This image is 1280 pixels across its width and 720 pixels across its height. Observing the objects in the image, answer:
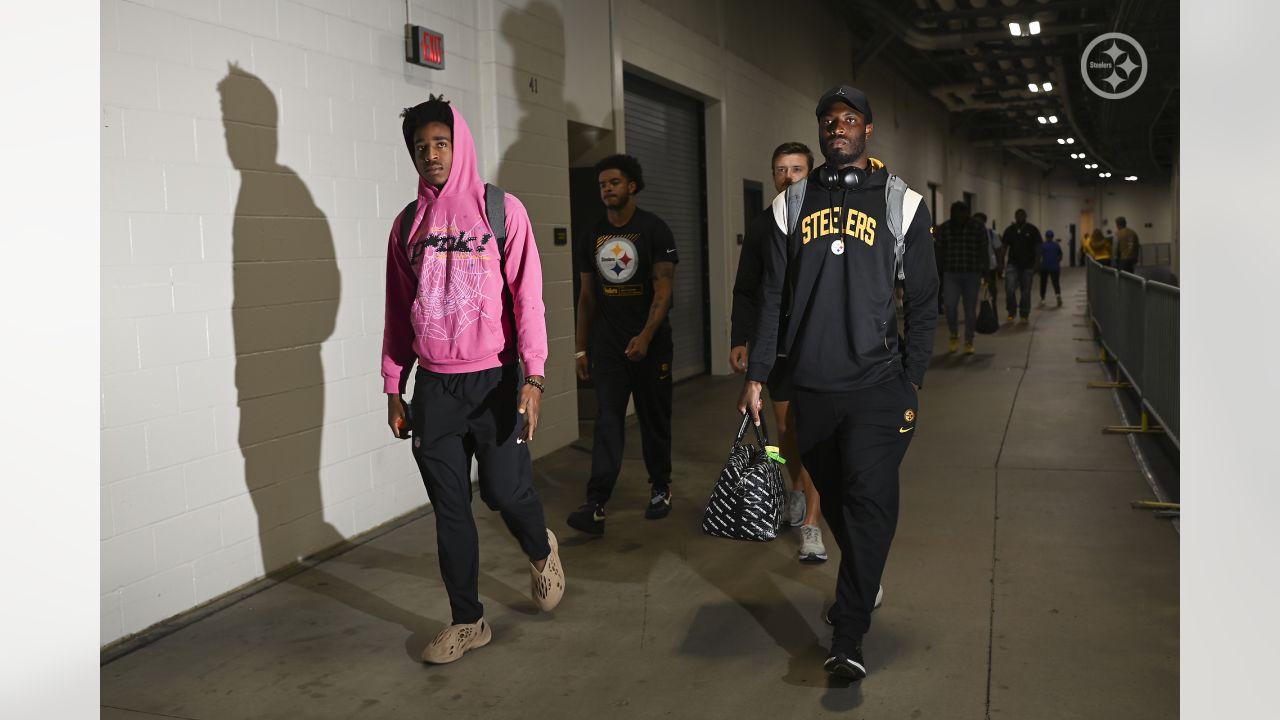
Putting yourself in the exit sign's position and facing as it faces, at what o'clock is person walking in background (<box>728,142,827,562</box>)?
The person walking in background is roughly at 12 o'clock from the exit sign.

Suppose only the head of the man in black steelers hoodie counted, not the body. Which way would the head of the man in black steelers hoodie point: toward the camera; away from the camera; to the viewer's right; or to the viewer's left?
toward the camera

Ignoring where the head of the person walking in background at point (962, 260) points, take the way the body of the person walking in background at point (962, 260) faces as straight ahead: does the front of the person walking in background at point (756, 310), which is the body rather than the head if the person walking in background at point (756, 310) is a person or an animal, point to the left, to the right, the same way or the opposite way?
the same way

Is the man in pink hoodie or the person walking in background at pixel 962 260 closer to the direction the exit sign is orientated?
the man in pink hoodie

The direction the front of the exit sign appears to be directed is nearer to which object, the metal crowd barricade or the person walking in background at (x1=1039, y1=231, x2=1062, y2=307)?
the metal crowd barricade

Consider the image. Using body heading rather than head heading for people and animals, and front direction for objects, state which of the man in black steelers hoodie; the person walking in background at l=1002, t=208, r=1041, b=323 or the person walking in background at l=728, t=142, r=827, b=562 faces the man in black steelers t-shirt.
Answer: the person walking in background at l=1002, t=208, r=1041, b=323

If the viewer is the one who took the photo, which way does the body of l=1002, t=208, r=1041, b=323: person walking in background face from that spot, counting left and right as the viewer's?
facing the viewer

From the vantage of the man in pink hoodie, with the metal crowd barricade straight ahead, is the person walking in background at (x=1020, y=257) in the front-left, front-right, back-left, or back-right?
front-left

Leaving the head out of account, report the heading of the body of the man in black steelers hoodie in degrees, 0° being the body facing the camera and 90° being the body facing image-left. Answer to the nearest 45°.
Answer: approximately 0°

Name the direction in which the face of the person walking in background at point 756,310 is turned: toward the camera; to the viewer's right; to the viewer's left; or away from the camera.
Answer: toward the camera

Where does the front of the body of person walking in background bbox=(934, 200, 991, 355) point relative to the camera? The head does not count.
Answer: toward the camera

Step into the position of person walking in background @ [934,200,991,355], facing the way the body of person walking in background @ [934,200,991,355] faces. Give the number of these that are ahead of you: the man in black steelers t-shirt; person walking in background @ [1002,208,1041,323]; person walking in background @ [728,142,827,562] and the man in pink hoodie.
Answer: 3

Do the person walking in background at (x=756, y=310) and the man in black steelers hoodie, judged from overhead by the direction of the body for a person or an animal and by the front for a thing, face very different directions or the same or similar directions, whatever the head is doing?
same or similar directions

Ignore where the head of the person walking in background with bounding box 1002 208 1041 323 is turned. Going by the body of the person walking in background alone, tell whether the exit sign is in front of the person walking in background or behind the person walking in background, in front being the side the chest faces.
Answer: in front

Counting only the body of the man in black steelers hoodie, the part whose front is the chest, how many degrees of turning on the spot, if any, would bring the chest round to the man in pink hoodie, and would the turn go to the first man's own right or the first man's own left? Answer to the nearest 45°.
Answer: approximately 90° to the first man's own right
